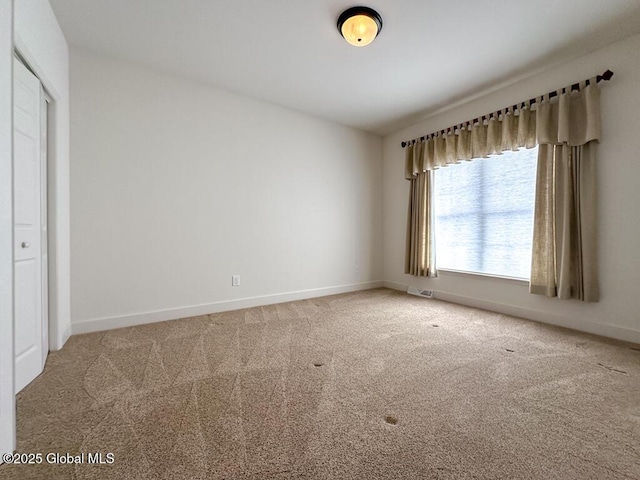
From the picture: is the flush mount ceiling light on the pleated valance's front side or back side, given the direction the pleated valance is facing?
on the front side

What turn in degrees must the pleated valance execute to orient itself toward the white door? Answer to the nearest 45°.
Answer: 0° — it already faces it

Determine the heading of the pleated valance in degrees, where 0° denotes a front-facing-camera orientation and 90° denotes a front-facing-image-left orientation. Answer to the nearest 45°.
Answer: approximately 45°

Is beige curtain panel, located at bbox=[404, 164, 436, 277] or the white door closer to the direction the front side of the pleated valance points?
the white door
